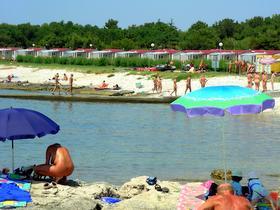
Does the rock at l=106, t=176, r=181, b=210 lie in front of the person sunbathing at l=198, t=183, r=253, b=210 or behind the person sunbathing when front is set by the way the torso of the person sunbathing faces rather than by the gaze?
in front

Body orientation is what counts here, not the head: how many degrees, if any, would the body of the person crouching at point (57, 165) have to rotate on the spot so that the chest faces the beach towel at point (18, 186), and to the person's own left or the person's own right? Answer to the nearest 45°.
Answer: approximately 45° to the person's own left

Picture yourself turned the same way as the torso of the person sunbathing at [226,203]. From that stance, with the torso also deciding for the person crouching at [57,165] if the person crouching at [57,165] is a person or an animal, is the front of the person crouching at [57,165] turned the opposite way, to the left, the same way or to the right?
to the left

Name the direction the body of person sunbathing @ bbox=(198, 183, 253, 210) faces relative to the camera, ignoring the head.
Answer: away from the camera

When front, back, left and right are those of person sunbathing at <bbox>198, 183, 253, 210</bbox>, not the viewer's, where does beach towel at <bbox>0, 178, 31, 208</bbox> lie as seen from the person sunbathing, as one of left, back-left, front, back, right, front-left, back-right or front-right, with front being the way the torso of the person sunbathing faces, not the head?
front-left

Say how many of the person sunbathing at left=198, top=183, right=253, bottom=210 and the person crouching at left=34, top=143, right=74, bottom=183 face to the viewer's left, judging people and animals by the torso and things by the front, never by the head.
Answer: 1

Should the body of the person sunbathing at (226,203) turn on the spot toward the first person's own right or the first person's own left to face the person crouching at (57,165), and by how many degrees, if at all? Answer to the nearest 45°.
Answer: approximately 45° to the first person's own left

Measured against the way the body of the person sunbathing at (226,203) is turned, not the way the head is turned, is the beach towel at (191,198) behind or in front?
in front

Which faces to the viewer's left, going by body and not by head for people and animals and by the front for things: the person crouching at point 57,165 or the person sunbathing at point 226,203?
the person crouching at point 57,165

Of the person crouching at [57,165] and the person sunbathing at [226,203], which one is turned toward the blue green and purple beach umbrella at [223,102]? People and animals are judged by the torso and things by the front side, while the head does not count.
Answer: the person sunbathing at [226,203]

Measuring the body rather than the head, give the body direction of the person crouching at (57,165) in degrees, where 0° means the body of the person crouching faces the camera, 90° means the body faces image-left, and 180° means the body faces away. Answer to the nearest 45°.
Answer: approximately 90°
